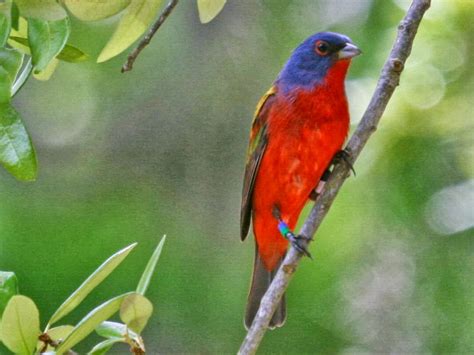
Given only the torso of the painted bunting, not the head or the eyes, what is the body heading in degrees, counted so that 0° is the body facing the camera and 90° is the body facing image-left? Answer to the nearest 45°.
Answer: approximately 315°

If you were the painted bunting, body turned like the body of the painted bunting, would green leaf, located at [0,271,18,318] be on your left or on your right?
on your right
